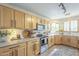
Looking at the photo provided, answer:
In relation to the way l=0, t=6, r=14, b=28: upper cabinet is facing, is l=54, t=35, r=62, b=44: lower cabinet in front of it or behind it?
in front

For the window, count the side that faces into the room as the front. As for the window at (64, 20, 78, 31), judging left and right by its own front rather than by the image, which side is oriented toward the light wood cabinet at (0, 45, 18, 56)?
front

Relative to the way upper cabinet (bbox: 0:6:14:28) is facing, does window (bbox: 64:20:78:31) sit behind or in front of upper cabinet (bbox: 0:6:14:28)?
in front

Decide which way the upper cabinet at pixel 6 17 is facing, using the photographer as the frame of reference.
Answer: facing the viewer and to the right of the viewer

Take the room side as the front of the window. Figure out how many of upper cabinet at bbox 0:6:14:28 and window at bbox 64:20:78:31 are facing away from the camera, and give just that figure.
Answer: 0

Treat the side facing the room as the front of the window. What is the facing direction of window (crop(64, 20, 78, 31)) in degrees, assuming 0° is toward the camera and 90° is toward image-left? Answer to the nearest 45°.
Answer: approximately 45°
